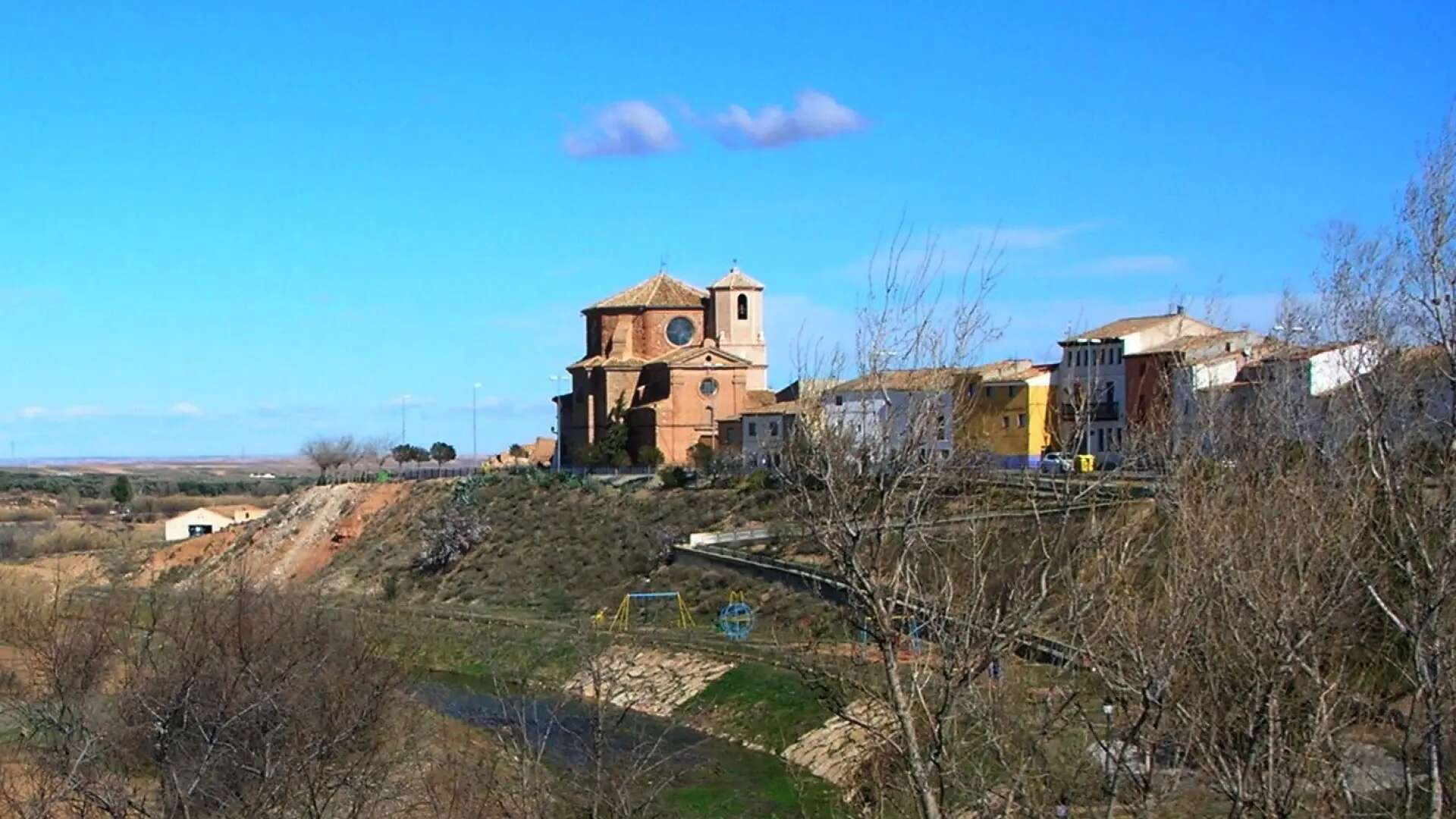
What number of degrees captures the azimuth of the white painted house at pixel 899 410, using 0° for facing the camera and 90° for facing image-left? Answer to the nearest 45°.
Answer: approximately 0°
